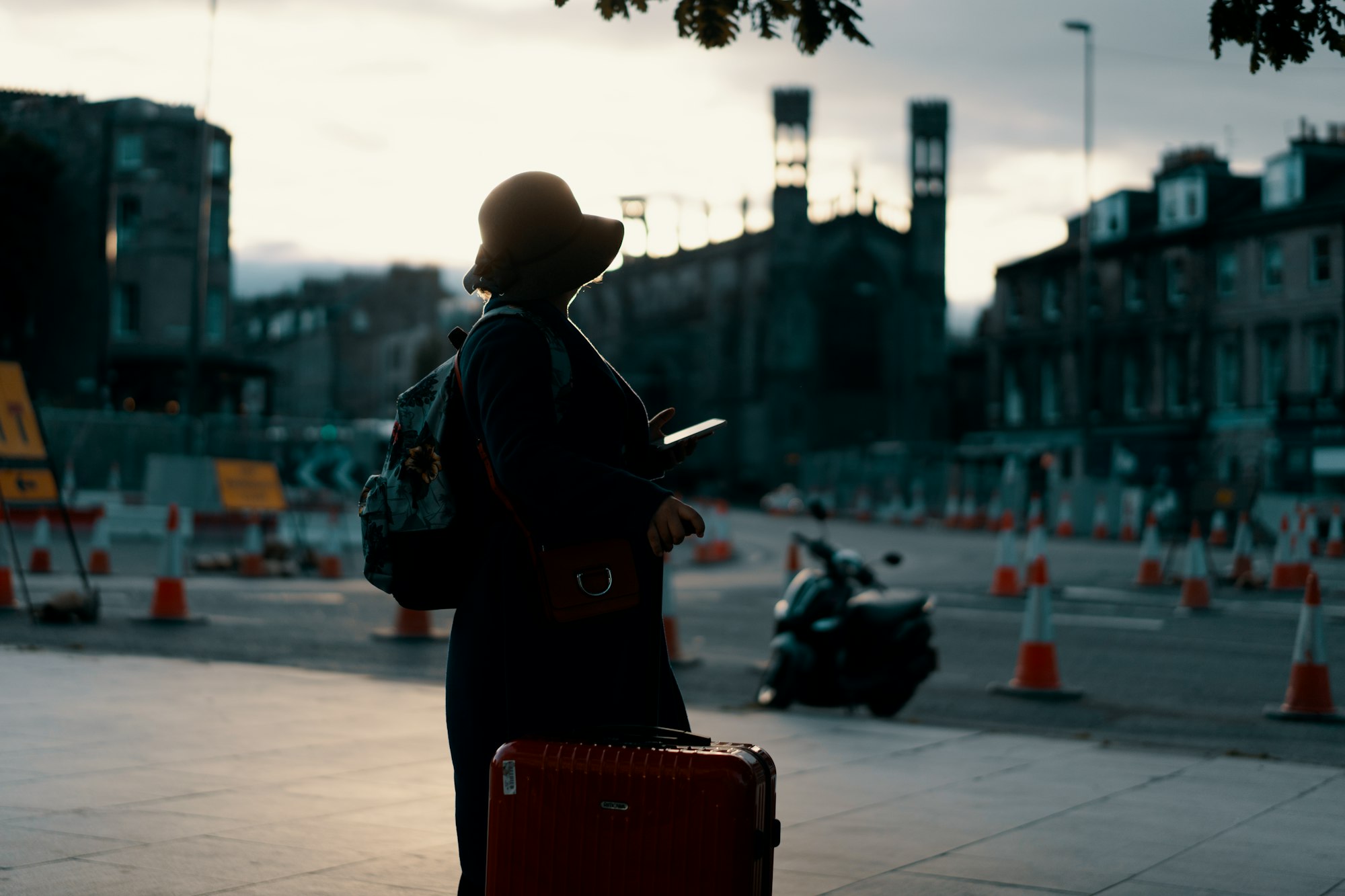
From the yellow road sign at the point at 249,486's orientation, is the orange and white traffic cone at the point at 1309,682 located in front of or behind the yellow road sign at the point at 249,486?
in front

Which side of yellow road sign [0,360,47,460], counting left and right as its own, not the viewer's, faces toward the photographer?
front

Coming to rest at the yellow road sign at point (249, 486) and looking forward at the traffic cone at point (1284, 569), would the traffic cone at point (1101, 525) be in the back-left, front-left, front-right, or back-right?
front-left

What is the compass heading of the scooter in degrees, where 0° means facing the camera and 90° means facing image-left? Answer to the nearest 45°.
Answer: approximately 45°

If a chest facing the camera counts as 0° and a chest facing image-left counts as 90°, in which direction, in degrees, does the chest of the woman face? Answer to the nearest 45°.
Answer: approximately 270°

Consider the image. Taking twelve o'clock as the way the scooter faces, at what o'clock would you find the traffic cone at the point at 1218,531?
The traffic cone is roughly at 5 o'clock from the scooter.

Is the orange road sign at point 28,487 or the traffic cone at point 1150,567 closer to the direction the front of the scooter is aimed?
the orange road sign

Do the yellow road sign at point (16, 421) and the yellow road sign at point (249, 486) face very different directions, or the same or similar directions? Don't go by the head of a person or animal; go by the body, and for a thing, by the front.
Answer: same or similar directions

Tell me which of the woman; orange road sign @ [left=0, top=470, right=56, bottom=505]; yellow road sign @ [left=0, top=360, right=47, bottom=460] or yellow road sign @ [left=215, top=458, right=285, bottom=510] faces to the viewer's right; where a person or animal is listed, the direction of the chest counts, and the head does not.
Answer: the woman

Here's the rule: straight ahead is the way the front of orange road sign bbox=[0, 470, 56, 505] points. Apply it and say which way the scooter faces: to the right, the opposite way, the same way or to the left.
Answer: to the right

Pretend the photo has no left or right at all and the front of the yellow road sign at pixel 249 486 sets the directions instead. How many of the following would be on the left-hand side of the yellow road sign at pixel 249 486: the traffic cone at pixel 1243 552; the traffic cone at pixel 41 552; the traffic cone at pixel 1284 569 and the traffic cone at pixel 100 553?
2

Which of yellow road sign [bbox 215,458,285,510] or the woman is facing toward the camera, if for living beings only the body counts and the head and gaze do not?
the yellow road sign

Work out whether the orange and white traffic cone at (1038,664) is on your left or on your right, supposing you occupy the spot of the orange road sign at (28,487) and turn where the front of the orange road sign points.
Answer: on your left

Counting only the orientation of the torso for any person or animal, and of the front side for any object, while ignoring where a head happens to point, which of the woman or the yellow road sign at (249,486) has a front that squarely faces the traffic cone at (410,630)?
the yellow road sign
